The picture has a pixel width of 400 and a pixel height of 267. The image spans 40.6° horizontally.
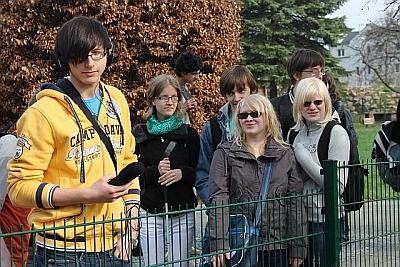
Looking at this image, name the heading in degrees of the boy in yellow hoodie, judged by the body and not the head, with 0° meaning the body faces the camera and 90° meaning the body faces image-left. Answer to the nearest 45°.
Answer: approximately 315°

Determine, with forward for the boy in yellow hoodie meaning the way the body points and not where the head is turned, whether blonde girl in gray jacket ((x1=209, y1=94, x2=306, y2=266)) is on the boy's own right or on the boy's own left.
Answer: on the boy's own left

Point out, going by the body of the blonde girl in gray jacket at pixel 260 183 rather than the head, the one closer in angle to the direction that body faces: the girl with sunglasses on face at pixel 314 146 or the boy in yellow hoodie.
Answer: the boy in yellow hoodie

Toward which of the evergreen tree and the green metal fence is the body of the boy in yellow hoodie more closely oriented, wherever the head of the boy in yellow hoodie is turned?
the green metal fence

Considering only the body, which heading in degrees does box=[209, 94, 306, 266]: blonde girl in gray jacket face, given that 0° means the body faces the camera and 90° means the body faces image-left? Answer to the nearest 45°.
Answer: approximately 0°

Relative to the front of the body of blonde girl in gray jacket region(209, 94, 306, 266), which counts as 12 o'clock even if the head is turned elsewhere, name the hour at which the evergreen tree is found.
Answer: The evergreen tree is roughly at 6 o'clock from the blonde girl in gray jacket.

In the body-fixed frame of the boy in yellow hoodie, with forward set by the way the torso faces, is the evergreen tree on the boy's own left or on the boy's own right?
on the boy's own left

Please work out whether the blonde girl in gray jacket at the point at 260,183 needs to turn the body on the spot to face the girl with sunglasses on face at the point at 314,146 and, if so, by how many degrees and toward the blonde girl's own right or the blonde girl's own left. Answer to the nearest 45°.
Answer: approximately 135° to the blonde girl's own left

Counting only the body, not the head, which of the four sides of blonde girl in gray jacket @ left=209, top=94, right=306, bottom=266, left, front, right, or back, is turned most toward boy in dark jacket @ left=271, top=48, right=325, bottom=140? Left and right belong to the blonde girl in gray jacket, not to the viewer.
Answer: back
